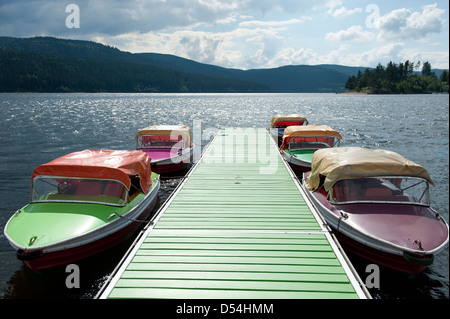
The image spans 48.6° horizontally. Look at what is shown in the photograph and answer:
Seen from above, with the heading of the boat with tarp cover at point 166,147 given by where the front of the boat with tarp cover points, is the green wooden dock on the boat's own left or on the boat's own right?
on the boat's own left

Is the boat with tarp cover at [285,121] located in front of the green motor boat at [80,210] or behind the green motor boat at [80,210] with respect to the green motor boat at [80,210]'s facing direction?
behind

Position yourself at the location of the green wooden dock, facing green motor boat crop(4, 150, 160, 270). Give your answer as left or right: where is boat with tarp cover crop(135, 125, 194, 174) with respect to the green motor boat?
right

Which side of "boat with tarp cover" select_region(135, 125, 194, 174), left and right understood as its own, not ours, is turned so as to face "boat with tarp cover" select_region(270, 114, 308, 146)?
back

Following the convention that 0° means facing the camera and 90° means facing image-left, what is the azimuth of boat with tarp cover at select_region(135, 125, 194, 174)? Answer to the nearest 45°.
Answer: approximately 45°

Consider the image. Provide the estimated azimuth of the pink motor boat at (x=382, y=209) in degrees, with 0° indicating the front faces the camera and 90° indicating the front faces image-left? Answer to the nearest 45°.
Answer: approximately 315°

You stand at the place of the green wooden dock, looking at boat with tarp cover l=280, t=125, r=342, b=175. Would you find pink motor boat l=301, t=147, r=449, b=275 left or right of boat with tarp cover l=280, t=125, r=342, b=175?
right
